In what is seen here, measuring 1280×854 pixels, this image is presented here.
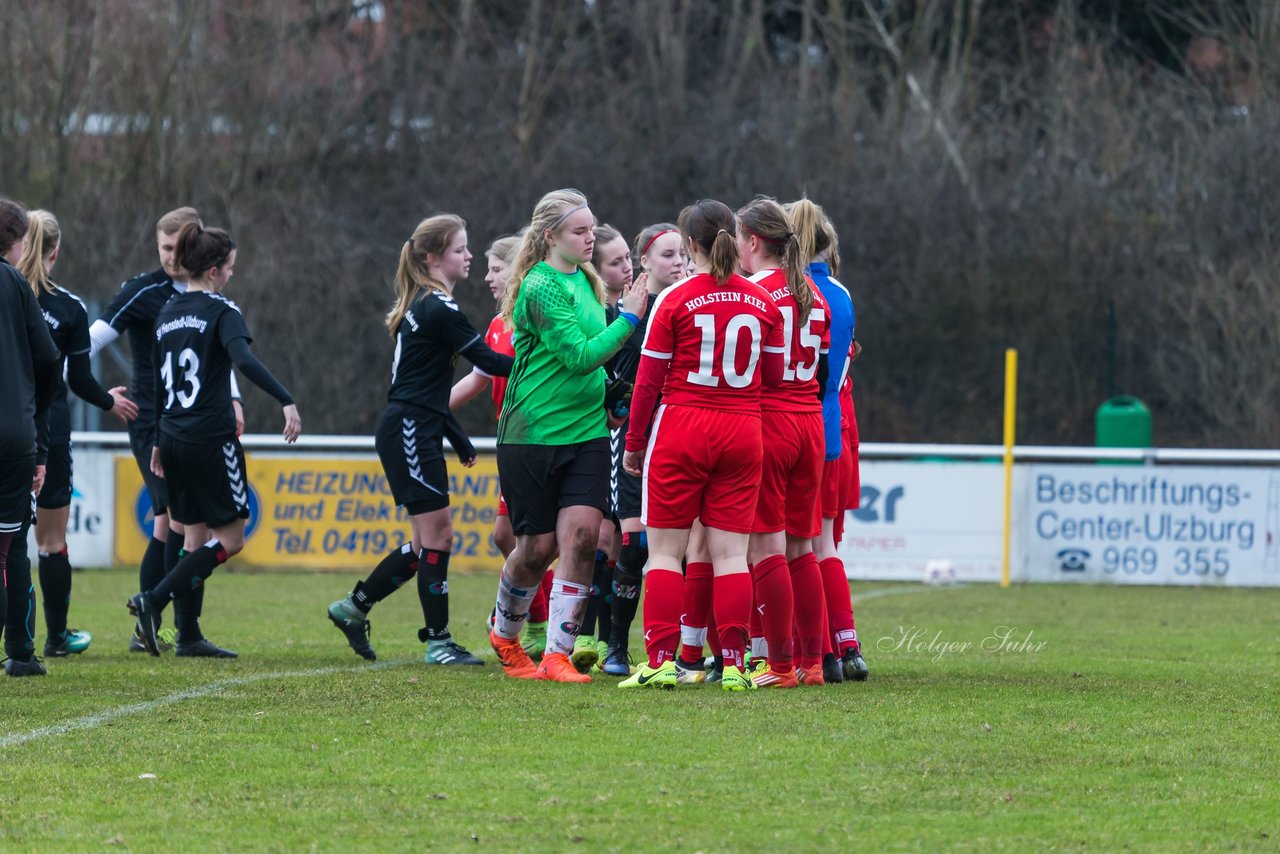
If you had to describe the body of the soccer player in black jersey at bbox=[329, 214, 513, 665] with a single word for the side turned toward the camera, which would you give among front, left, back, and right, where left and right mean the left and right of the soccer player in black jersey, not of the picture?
right

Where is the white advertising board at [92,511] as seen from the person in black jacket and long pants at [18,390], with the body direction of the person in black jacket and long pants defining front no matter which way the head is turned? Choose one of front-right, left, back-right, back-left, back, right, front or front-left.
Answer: front-left

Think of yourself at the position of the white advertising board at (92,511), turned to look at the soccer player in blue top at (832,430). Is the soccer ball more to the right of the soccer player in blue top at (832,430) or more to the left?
left

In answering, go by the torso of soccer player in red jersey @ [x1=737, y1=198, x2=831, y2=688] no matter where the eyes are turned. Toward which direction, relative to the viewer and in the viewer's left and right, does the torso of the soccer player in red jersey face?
facing away from the viewer and to the left of the viewer

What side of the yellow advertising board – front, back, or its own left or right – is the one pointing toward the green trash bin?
left

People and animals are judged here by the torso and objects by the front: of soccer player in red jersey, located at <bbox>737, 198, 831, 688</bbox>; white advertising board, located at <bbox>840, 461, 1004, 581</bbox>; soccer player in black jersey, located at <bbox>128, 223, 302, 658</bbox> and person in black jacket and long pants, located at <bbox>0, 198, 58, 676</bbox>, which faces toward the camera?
the white advertising board

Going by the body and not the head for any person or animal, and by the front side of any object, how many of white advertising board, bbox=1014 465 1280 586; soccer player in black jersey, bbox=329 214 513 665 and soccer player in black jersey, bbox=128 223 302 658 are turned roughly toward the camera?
1

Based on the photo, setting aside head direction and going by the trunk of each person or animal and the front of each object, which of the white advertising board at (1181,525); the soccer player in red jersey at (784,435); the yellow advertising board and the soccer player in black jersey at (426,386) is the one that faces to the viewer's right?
the soccer player in black jersey

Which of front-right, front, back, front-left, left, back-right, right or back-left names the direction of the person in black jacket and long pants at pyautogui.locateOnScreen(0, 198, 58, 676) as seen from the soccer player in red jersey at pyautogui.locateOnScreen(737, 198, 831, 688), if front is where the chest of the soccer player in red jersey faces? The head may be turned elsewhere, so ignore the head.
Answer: front-left

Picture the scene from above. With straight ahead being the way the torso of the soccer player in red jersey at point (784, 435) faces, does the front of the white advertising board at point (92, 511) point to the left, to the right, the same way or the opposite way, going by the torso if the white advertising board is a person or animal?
the opposite way

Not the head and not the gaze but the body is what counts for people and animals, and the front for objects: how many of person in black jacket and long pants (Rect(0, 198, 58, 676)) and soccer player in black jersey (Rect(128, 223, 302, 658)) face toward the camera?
0
